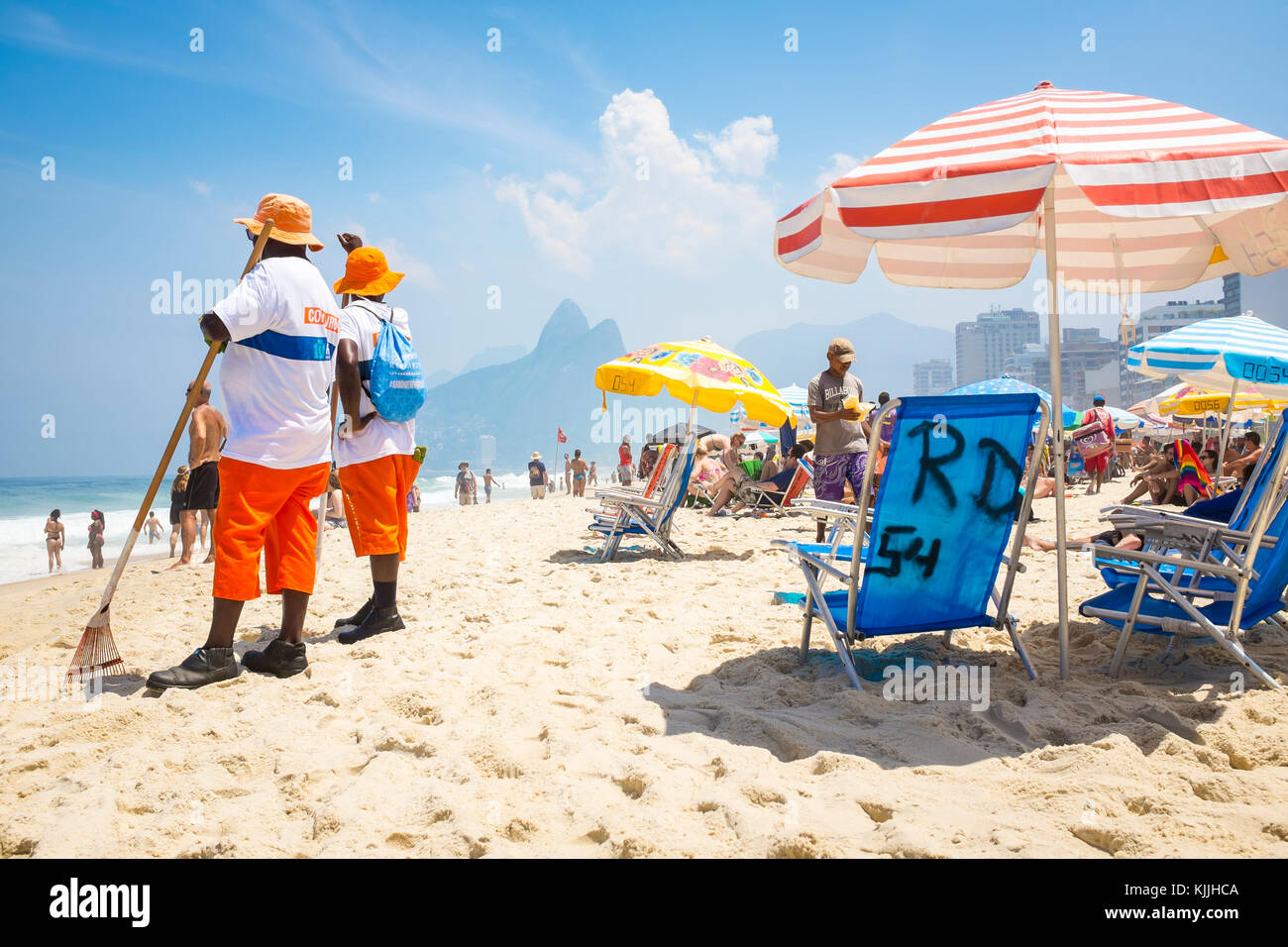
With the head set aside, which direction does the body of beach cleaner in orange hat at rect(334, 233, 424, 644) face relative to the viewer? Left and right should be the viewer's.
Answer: facing away from the viewer and to the left of the viewer

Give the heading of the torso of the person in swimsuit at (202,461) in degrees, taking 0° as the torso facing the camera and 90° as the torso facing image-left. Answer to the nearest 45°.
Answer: approximately 135°

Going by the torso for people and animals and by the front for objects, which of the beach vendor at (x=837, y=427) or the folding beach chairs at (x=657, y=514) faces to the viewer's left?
the folding beach chairs

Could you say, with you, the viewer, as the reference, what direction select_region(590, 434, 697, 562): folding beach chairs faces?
facing to the left of the viewer

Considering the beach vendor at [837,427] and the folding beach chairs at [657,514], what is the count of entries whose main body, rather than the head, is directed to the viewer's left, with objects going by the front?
1

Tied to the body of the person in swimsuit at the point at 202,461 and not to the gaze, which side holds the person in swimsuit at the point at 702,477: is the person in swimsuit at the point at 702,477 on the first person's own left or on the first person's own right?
on the first person's own right

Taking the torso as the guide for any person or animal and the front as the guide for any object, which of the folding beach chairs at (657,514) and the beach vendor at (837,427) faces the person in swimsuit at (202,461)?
the folding beach chairs

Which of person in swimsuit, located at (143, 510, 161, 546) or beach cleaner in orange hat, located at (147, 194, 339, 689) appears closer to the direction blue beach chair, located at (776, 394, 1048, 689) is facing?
the person in swimsuit
